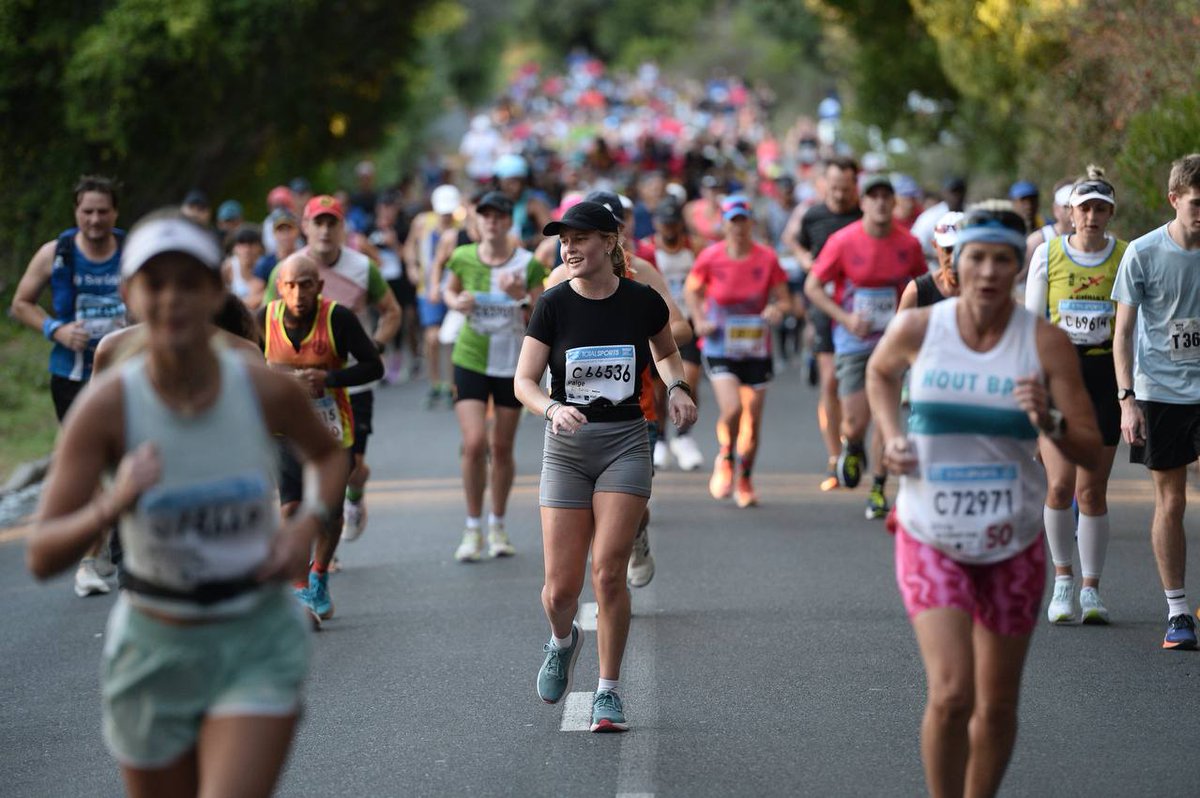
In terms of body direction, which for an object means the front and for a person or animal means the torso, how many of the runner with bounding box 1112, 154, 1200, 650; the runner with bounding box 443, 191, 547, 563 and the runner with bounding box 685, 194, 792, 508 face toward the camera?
3

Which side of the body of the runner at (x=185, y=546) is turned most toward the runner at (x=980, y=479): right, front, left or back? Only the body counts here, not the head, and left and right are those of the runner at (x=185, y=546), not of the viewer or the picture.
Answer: left

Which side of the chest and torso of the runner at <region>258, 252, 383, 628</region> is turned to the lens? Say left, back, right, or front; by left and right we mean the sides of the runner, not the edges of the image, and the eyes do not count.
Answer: front

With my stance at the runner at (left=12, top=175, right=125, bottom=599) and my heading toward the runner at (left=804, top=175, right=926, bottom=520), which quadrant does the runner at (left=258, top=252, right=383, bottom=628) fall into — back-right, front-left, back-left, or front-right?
front-right

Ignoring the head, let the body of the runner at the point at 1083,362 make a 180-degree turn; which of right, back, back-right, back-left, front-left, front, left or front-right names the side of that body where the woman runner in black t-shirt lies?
back-left

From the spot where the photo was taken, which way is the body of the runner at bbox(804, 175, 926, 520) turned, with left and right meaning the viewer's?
facing the viewer

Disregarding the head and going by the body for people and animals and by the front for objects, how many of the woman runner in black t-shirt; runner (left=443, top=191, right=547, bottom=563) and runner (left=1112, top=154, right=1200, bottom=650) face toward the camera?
3

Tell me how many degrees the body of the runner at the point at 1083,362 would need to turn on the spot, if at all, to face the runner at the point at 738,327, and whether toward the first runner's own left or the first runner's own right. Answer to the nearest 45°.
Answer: approximately 135° to the first runner's own right

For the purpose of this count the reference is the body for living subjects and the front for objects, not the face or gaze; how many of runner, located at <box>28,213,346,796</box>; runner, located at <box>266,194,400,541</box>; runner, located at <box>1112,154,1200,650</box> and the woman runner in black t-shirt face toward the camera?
4

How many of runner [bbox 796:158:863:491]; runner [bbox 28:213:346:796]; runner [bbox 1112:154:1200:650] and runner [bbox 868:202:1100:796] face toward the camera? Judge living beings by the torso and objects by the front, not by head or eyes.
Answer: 4

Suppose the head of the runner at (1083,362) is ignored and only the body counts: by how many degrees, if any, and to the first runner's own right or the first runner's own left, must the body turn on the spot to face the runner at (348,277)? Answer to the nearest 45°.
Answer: approximately 90° to the first runner's own right

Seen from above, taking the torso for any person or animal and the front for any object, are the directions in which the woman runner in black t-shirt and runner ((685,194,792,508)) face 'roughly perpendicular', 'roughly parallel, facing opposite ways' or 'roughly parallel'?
roughly parallel

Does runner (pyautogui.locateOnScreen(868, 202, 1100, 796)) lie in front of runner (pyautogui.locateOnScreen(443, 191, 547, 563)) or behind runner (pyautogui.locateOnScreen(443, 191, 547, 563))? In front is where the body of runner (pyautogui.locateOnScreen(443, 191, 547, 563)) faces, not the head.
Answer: in front

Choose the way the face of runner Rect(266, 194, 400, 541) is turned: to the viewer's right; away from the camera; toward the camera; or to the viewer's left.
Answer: toward the camera

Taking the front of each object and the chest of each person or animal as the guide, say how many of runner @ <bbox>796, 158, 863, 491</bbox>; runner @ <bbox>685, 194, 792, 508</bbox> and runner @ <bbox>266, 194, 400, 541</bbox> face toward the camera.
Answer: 3
